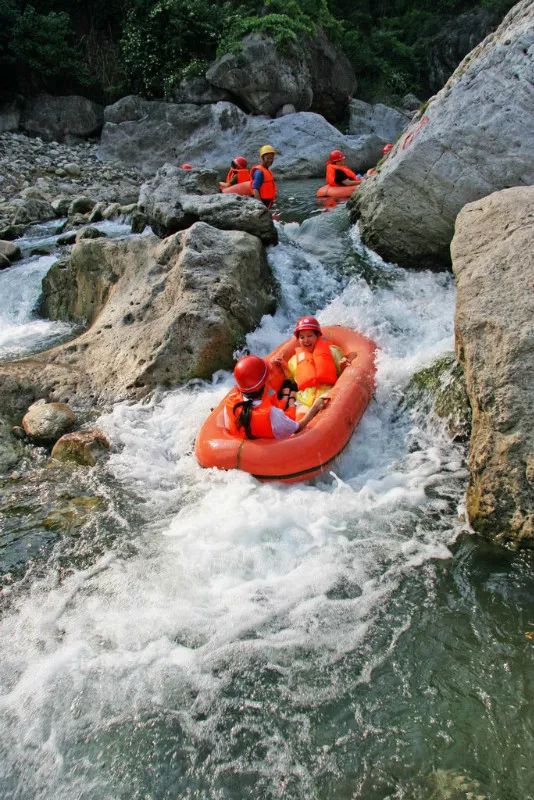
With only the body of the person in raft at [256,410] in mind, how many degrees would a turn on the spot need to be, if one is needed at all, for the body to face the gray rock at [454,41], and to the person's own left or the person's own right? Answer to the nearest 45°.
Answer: approximately 45° to the person's own left

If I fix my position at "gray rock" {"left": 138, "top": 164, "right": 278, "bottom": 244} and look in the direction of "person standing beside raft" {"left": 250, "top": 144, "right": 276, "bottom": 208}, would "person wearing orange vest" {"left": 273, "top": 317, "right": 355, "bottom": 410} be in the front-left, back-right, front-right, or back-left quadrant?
back-right

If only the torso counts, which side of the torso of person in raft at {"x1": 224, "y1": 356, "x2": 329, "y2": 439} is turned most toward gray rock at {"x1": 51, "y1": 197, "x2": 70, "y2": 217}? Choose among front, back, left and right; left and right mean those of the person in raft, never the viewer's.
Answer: left

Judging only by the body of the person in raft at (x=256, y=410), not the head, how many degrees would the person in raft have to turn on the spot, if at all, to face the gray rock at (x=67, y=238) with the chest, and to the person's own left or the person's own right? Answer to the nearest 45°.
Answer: approximately 90° to the person's own left

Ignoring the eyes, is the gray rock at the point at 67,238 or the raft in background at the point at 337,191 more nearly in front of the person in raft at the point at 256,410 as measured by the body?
the raft in background

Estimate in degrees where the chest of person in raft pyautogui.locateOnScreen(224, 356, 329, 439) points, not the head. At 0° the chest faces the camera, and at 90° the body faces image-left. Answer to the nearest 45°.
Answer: approximately 225°
